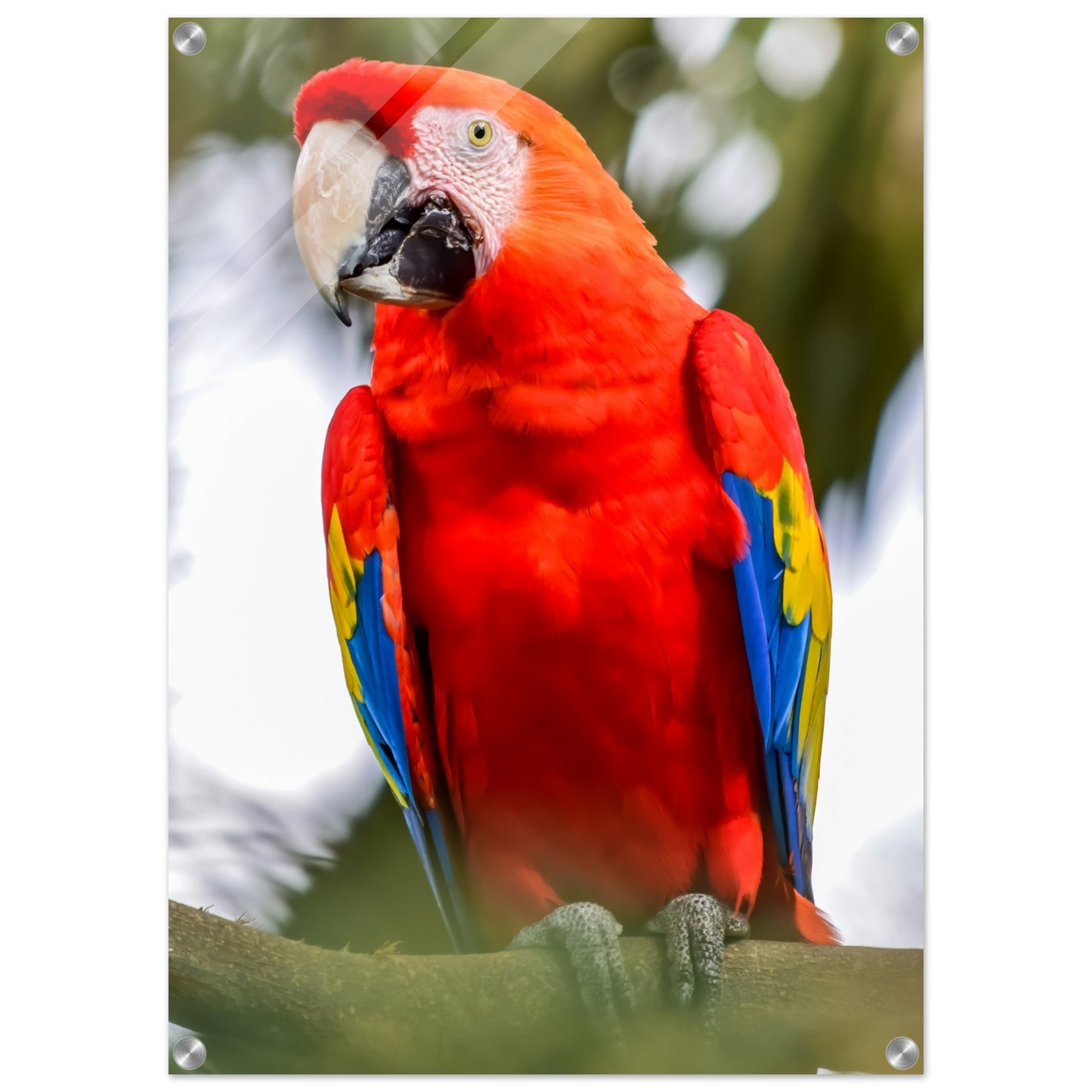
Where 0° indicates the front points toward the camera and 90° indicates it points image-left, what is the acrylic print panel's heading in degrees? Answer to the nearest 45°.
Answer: approximately 0°
